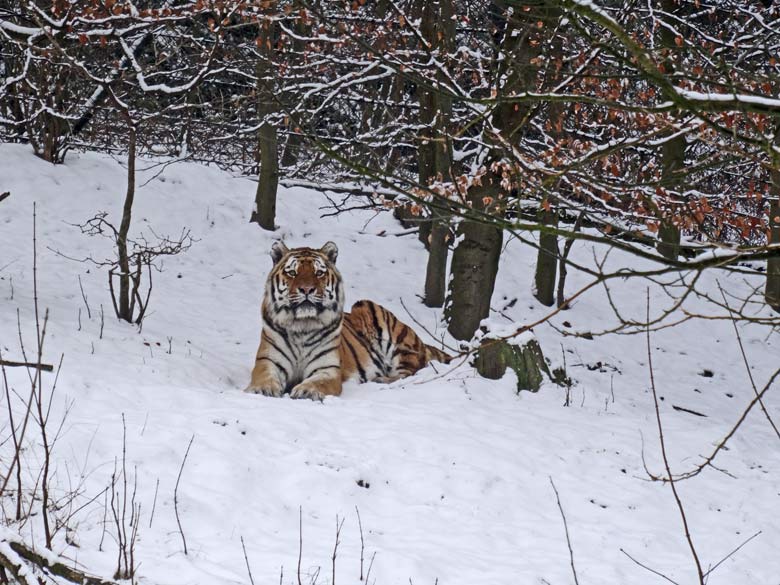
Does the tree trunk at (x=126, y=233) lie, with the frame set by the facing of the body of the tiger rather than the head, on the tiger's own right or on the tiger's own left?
on the tiger's own right

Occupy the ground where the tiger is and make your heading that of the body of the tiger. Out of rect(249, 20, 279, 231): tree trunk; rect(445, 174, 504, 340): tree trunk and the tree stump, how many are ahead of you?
0

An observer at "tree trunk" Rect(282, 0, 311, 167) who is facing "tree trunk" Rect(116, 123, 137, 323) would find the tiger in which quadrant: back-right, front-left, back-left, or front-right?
front-left

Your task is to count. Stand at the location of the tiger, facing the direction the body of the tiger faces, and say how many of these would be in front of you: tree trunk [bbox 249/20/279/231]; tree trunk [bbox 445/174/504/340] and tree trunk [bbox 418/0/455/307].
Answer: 0

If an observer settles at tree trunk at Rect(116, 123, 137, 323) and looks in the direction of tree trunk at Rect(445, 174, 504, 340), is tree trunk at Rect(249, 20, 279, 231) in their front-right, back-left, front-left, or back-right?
front-left

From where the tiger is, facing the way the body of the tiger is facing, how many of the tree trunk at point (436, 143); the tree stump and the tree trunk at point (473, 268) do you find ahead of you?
0

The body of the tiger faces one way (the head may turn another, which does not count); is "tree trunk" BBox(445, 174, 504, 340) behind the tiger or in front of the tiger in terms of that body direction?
behind

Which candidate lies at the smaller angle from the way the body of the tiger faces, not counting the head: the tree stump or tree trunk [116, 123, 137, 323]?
the tree trunk

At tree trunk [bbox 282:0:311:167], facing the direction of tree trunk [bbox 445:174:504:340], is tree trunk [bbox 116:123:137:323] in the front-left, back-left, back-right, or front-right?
front-right

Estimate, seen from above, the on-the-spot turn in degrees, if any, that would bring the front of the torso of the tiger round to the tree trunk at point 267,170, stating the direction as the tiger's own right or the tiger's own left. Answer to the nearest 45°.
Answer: approximately 135° to the tiger's own right

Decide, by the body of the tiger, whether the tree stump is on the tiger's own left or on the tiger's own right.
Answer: on the tiger's own left

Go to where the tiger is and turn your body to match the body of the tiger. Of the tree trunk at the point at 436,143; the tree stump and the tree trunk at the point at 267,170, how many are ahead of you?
0

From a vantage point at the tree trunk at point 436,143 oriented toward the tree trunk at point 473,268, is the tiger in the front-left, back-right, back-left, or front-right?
front-right

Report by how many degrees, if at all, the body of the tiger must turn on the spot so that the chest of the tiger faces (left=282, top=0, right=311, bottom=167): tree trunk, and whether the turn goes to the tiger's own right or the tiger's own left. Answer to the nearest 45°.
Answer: approximately 135° to the tiger's own right

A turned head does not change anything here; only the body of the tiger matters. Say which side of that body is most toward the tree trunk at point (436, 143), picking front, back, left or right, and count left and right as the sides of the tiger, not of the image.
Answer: back

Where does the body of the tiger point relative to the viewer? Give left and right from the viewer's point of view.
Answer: facing the viewer and to the left of the viewer
